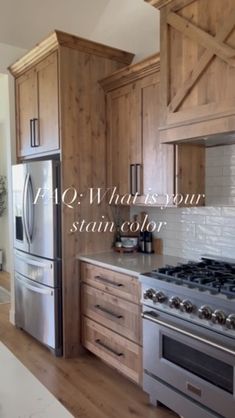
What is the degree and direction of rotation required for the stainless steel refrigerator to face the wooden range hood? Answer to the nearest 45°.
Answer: approximately 90° to its left

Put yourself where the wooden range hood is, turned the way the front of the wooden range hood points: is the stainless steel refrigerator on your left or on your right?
on your right

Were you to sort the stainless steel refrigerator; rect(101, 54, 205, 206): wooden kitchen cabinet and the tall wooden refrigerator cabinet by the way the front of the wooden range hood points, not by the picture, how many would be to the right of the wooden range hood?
3

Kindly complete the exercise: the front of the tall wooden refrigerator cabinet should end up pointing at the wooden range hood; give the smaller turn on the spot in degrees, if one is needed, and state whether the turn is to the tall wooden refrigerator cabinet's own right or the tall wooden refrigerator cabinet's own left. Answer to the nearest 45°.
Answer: approximately 90° to the tall wooden refrigerator cabinet's own left

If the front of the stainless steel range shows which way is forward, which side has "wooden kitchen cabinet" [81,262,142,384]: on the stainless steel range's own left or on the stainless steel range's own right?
on the stainless steel range's own right
